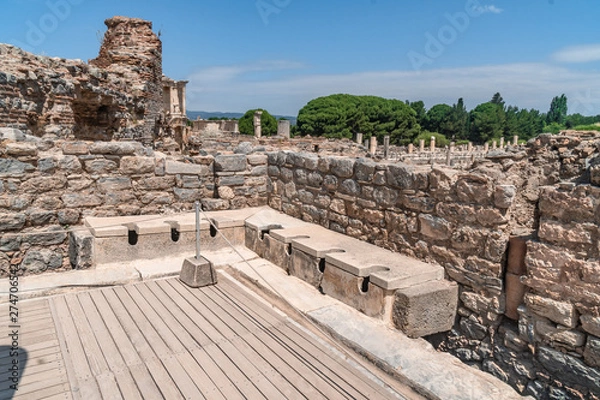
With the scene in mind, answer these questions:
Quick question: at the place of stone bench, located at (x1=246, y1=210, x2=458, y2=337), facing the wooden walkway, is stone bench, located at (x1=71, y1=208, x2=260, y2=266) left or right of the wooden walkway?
right

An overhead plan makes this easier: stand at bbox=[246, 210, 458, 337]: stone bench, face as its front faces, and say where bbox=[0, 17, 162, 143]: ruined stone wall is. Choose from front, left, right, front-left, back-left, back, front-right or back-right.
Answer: right

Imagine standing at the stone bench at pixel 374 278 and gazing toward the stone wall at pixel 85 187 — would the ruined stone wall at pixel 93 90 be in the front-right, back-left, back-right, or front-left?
front-right

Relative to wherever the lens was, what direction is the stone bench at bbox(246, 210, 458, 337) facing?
facing the viewer and to the left of the viewer

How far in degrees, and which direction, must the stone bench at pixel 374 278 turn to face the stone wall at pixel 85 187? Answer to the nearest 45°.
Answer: approximately 45° to its right

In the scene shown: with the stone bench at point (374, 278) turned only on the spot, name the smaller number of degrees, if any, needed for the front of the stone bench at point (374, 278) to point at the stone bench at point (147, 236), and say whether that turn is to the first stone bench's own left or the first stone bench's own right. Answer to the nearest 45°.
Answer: approximately 45° to the first stone bench's own right

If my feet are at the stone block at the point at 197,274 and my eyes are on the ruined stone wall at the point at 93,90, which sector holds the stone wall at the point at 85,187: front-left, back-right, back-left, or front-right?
front-left

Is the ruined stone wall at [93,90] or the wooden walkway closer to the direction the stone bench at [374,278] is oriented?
the wooden walkway

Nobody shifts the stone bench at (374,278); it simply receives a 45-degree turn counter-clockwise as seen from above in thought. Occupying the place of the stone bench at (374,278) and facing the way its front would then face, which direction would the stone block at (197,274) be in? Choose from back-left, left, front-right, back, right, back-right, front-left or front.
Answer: right
